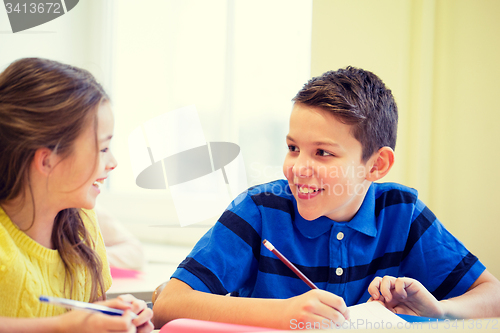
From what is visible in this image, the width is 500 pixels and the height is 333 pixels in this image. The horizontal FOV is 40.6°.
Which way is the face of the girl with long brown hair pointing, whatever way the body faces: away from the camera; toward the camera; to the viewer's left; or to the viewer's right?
to the viewer's right

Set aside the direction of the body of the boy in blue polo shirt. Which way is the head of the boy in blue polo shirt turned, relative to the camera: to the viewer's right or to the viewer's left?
to the viewer's left

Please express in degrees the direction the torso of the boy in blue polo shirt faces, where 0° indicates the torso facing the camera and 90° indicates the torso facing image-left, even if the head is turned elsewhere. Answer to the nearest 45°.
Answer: approximately 0°

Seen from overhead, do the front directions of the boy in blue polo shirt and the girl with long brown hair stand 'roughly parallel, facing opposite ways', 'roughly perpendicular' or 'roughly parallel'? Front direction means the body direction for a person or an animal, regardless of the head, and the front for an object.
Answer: roughly perpendicular

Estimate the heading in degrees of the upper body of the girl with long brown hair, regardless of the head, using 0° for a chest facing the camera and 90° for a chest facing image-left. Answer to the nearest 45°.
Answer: approximately 315°
